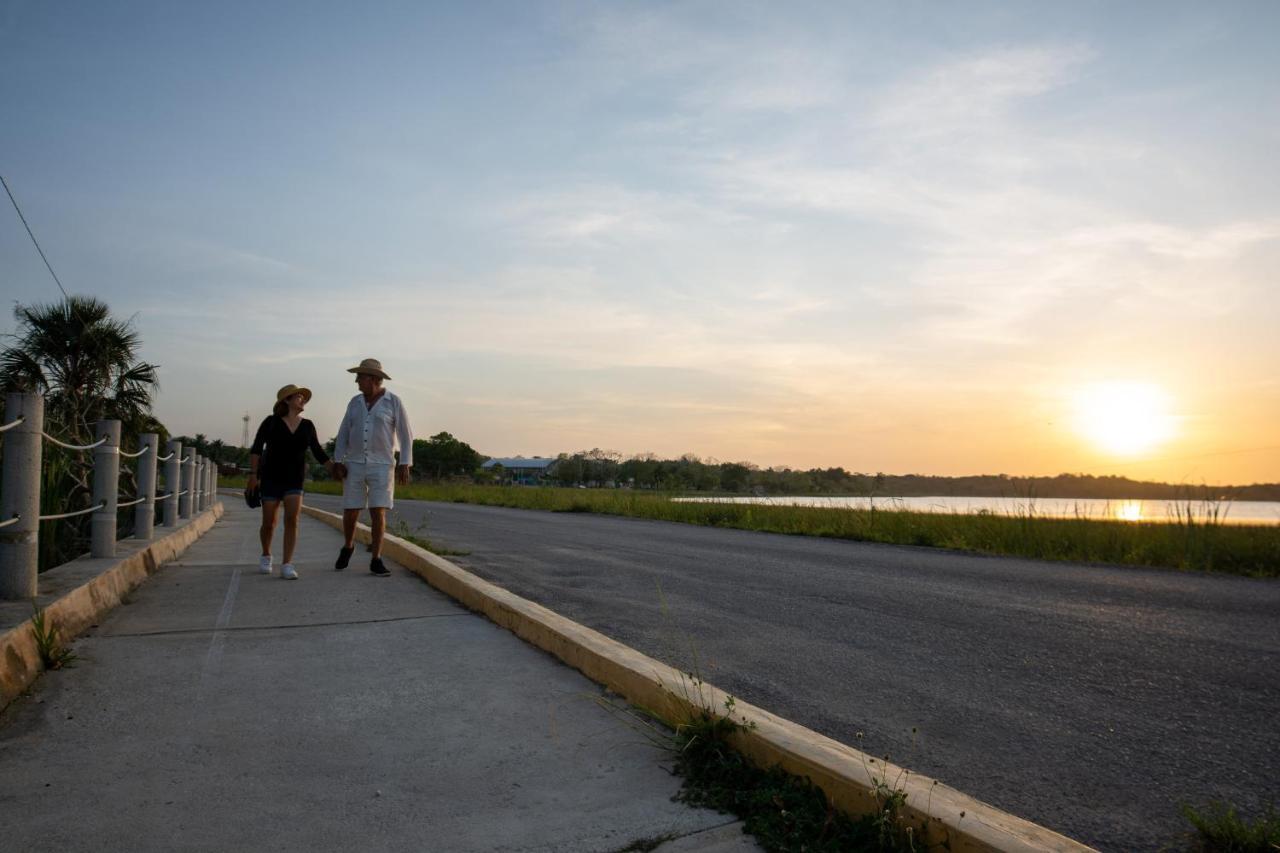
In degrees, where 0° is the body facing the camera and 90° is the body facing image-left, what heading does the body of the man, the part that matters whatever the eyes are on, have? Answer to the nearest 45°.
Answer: approximately 0°

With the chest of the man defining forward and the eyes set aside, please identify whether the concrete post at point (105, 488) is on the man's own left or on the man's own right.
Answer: on the man's own right

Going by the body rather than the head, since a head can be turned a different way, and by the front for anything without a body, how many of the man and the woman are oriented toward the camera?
2

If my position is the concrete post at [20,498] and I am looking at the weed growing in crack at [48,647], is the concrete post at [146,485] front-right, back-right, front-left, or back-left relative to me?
back-left

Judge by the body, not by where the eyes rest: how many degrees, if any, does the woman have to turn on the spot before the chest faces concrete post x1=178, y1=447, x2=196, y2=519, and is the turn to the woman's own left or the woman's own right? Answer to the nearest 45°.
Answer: approximately 180°

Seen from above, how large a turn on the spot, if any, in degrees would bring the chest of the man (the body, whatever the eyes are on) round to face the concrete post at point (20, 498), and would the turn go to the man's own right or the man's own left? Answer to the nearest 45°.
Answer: approximately 45° to the man's own right

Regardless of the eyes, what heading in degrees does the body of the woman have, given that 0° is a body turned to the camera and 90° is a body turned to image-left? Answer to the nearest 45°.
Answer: approximately 0°

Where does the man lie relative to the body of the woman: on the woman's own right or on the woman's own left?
on the woman's own left
